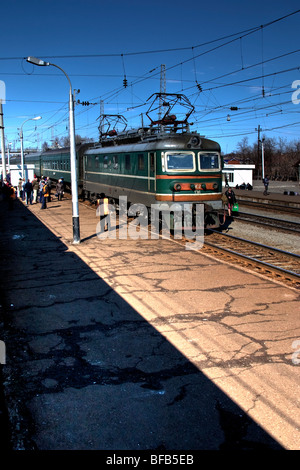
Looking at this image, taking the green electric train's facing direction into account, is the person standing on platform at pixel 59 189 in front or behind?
behind

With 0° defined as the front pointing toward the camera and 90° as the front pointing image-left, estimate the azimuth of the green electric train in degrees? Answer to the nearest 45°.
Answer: approximately 315°
